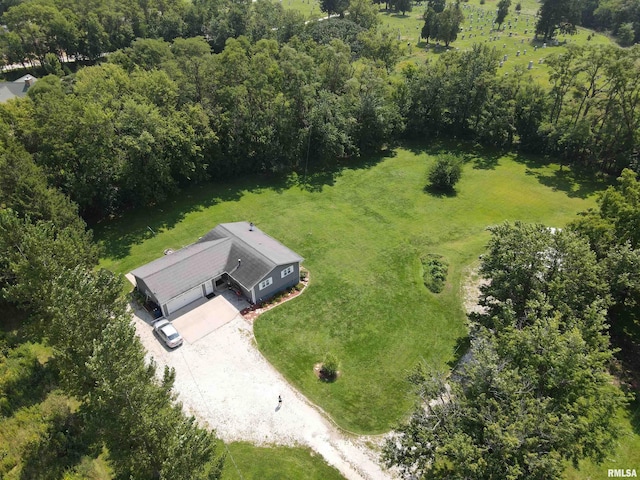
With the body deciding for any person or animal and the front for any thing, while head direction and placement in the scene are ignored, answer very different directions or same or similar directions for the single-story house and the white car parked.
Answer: very different directions

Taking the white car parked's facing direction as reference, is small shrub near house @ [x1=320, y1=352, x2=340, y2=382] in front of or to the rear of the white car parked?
to the rear

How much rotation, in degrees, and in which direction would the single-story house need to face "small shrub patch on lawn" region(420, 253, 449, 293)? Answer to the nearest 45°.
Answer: approximately 45° to its left

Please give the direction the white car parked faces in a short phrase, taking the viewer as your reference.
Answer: facing away from the viewer and to the left of the viewer

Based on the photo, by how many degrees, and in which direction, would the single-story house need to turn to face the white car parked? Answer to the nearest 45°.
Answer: approximately 90° to its right

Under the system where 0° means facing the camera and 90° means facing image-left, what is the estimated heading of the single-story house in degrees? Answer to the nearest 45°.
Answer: approximately 315°
